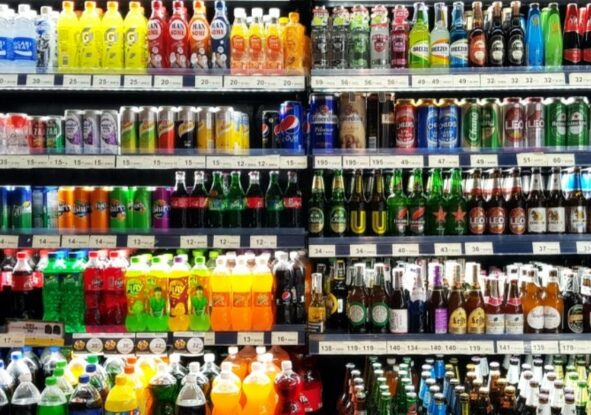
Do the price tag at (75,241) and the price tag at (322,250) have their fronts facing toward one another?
no

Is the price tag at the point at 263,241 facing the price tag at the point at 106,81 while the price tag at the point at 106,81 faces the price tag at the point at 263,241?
no

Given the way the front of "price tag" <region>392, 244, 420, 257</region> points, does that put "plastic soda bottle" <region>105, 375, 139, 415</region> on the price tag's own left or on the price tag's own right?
on the price tag's own right

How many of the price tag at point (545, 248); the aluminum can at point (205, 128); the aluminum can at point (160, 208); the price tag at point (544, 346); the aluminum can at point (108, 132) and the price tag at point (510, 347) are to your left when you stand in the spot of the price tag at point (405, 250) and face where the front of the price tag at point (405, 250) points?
3

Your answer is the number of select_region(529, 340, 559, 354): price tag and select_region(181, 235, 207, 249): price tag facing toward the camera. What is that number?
2

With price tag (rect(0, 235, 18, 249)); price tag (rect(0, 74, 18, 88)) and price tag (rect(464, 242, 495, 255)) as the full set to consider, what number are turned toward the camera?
3

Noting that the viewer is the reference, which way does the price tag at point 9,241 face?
facing the viewer

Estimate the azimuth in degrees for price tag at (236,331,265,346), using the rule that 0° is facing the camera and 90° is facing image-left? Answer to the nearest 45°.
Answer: approximately 0°

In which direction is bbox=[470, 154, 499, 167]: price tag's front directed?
toward the camera

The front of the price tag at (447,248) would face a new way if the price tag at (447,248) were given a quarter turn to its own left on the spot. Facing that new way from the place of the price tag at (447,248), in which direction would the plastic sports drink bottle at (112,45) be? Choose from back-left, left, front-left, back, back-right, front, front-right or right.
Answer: back

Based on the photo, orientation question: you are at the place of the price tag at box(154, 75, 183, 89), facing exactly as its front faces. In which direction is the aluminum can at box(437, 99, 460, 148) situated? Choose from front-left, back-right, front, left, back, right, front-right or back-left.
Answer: left

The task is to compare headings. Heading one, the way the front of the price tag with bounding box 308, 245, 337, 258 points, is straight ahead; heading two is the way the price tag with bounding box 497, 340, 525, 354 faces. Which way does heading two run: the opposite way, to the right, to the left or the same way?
the same way

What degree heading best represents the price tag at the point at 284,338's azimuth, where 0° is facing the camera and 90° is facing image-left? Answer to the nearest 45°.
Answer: approximately 0°

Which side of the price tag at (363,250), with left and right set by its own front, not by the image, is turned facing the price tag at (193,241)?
right

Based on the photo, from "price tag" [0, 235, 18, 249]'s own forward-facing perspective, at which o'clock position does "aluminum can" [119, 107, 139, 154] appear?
The aluminum can is roughly at 9 o'clock from the price tag.

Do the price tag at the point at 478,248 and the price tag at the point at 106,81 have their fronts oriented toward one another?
no

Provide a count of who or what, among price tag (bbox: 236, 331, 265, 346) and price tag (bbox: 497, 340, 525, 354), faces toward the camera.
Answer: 2

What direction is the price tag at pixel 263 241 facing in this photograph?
toward the camera

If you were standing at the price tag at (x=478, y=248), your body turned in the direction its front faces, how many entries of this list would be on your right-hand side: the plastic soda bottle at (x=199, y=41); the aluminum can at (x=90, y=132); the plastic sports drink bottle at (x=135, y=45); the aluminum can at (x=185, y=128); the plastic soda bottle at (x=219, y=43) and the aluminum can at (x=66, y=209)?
6
